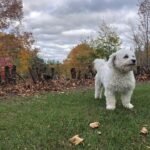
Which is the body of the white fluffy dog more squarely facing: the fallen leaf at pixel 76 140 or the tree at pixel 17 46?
the fallen leaf

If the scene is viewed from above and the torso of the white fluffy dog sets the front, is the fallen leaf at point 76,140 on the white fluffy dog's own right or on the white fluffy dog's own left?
on the white fluffy dog's own right

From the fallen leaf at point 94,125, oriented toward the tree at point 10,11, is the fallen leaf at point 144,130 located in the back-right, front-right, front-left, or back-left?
back-right

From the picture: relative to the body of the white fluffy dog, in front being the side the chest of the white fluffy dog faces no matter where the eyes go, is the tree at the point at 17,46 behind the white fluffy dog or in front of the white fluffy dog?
behind

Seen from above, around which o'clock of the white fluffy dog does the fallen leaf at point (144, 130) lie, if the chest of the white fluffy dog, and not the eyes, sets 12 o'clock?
The fallen leaf is roughly at 1 o'clock from the white fluffy dog.

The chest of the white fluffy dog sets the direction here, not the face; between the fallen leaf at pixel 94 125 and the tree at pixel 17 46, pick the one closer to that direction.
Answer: the fallen leaf

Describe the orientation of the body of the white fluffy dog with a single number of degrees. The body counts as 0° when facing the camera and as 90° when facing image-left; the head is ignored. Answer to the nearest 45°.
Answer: approximately 315°

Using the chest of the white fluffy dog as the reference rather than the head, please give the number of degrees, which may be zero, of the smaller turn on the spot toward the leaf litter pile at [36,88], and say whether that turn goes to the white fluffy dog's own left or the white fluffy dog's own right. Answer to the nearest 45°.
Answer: approximately 180°
